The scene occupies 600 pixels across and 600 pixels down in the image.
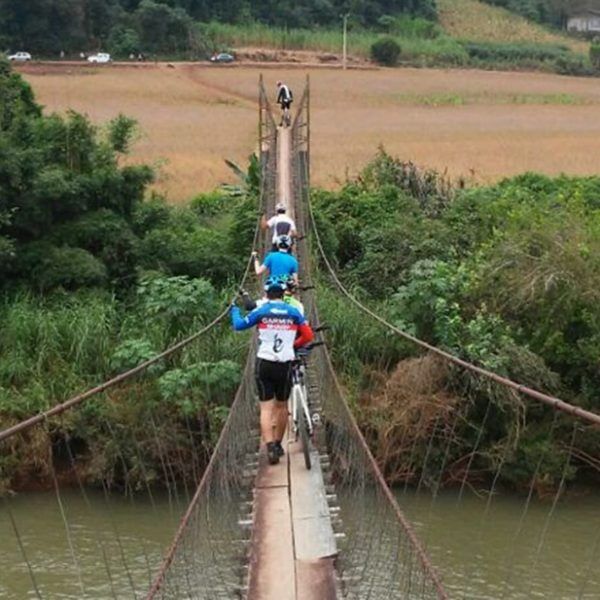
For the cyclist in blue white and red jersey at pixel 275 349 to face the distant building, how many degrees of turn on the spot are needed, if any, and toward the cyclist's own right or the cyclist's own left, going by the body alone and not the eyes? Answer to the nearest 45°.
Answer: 0° — they already face it

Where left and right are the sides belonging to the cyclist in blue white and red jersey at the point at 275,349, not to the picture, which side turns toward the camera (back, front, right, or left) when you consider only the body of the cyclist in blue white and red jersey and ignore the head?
back

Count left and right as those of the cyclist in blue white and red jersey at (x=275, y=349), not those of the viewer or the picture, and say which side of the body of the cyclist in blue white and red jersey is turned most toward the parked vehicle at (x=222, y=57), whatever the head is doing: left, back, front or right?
front

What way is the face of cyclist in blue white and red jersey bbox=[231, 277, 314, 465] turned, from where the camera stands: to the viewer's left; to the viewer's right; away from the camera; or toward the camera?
away from the camera

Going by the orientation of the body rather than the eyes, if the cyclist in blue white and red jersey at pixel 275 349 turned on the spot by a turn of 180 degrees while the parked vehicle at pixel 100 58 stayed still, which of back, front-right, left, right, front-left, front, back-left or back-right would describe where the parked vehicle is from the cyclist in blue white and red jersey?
back

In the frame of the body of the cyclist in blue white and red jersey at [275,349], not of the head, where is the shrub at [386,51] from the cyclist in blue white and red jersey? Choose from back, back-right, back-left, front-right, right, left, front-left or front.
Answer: front
